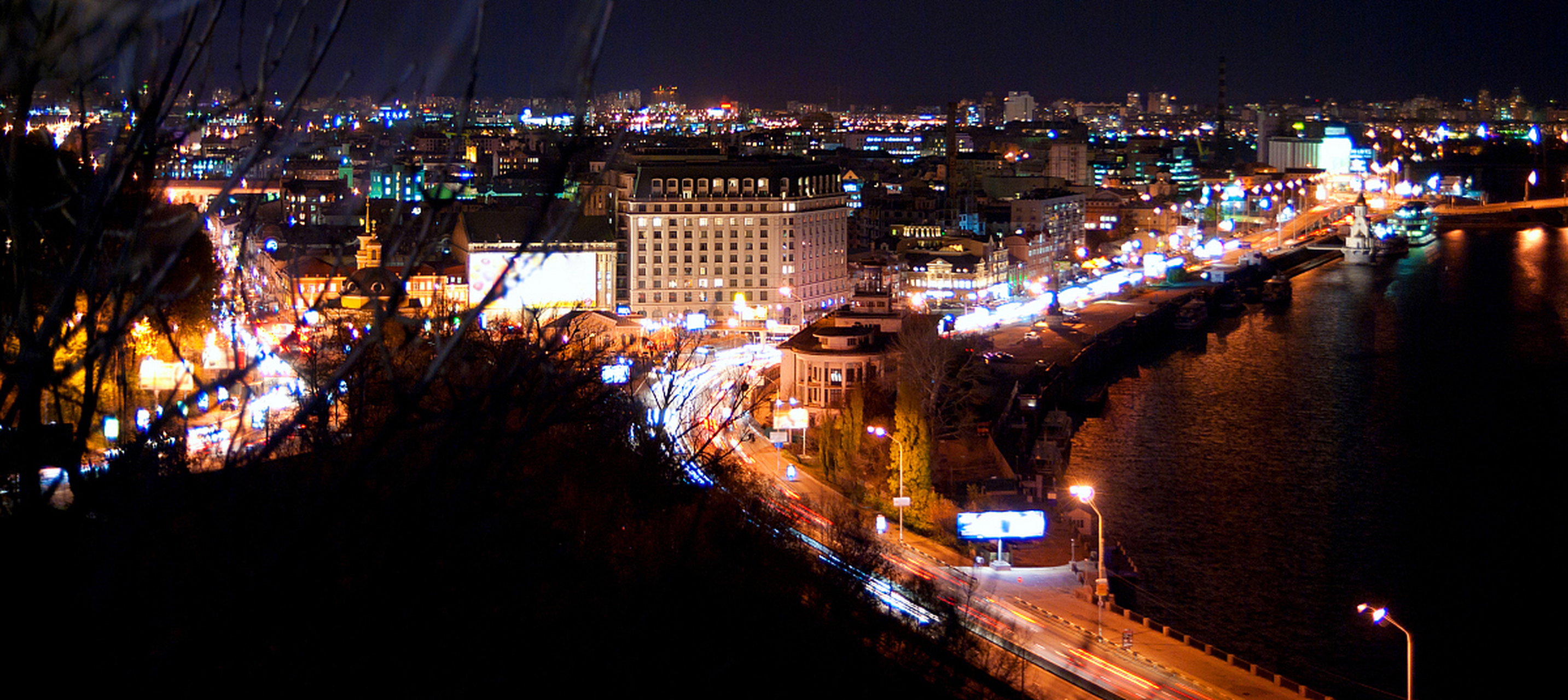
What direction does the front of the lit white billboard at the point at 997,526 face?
toward the camera

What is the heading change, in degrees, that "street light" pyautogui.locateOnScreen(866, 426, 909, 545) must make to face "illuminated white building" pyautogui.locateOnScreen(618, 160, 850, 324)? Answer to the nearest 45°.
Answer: approximately 90° to its right

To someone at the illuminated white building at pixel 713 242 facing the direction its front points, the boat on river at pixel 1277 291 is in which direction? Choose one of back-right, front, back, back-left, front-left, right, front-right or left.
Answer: back-left

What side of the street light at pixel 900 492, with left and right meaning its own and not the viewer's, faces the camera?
left

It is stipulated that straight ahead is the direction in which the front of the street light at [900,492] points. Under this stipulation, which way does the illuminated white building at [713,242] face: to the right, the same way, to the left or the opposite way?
to the left

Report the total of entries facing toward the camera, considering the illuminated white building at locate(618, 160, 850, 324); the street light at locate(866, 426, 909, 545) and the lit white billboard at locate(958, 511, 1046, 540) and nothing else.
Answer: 2

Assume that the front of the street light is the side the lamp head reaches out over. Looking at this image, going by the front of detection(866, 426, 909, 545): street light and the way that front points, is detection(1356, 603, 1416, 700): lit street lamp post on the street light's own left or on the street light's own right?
on the street light's own left

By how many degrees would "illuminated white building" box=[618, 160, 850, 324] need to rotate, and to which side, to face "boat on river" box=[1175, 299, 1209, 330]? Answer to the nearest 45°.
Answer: approximately 135° to its left

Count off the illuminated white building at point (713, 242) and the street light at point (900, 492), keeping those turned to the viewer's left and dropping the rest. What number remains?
1

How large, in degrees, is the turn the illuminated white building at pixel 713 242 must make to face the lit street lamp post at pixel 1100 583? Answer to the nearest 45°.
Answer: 0° — it already faces it

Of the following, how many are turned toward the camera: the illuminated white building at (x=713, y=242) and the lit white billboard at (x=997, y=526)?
2

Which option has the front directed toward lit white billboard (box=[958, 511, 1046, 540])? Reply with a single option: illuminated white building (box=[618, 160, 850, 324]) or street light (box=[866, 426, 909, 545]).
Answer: the illuminated white building

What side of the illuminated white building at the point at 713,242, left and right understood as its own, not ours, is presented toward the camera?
front
